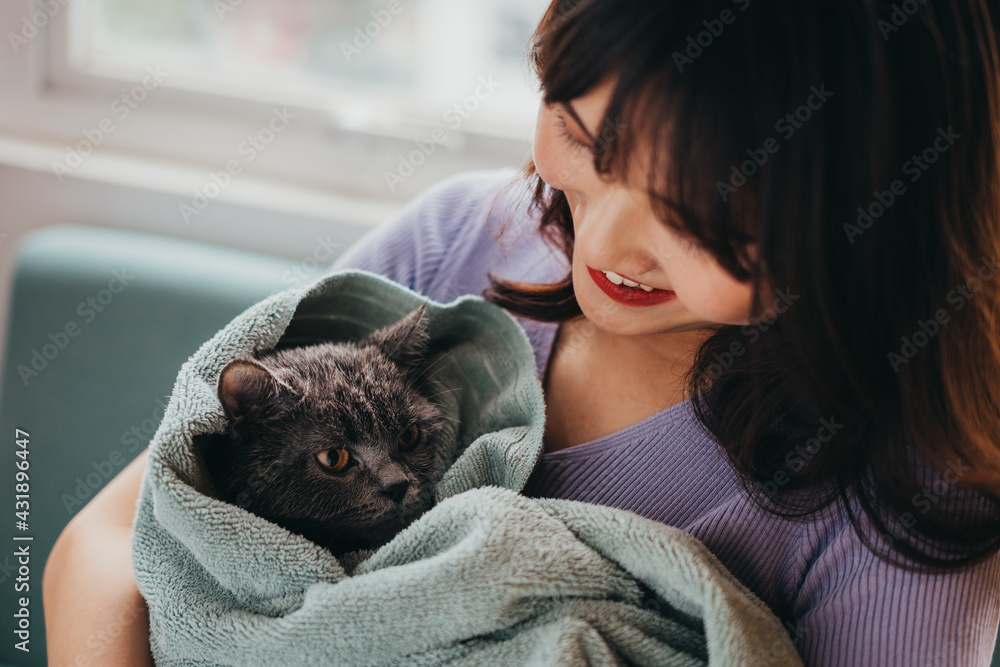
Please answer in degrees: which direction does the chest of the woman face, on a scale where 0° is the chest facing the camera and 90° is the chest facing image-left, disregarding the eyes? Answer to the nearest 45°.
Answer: approximately 45°
